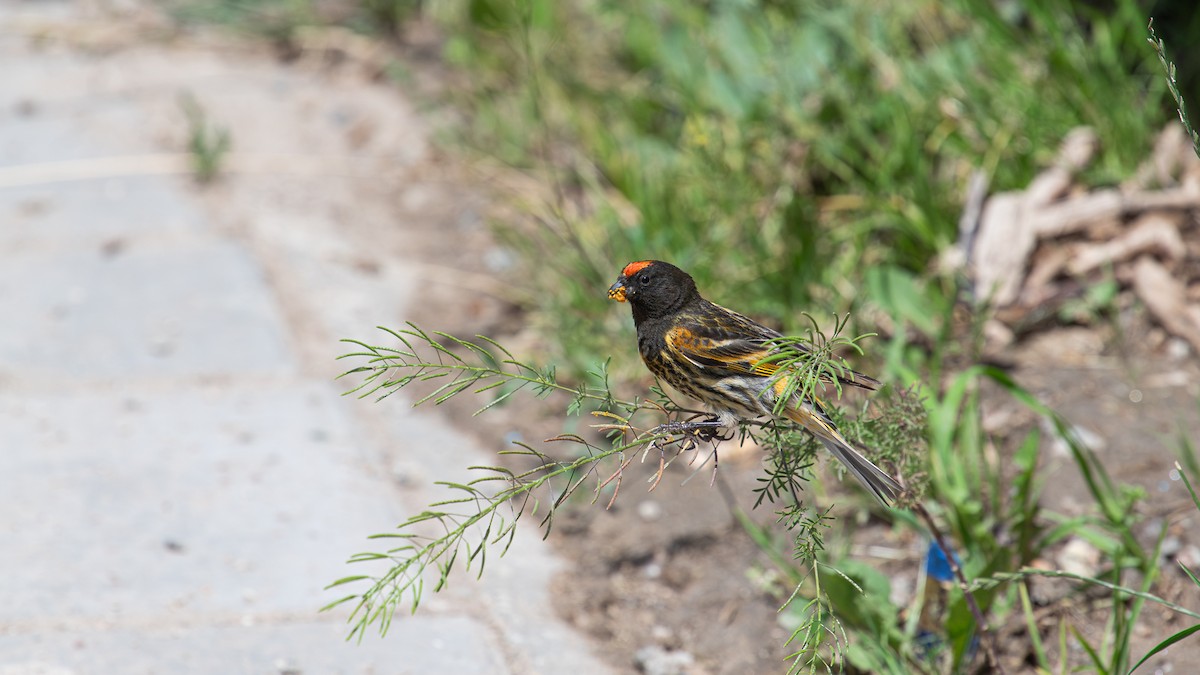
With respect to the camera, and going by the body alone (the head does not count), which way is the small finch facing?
to the viewer's left
